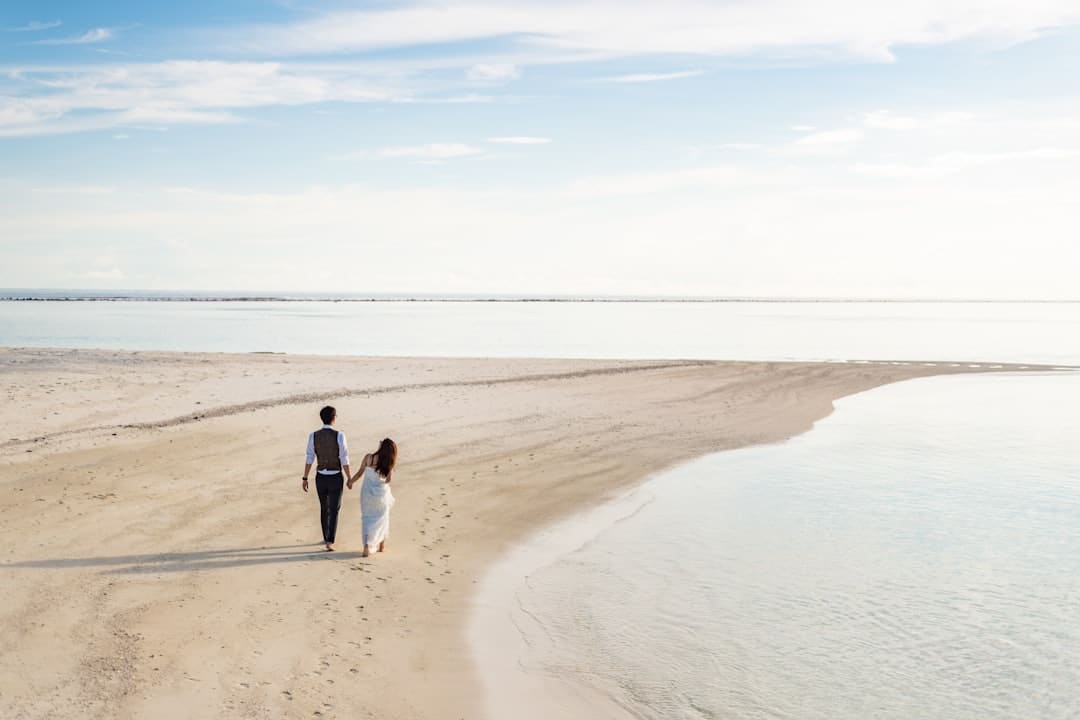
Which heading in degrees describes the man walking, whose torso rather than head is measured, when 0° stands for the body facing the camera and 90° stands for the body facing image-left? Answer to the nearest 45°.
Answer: approximately 180°

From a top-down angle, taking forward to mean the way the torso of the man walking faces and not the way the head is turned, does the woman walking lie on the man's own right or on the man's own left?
on the man's own right
